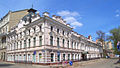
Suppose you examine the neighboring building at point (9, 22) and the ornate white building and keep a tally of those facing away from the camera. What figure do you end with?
0
